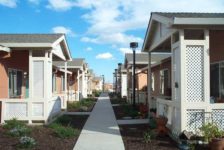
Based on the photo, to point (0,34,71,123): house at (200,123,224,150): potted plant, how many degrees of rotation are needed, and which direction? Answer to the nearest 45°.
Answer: approximately 45° to its right

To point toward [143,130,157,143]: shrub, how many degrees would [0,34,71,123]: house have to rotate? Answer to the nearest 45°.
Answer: approximately 45° to its right

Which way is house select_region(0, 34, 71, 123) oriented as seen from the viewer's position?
to the viewer's right

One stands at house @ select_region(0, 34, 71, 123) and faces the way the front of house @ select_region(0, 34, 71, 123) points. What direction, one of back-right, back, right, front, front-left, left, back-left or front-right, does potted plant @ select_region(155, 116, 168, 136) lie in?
front-right

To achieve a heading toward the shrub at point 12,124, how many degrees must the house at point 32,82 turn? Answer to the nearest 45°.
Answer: approximately 135° to its right

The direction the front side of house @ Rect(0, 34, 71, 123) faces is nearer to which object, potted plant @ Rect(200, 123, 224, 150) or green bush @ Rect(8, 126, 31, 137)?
the potted plant

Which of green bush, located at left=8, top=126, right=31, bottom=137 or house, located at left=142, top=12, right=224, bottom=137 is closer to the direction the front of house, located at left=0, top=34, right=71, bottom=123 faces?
the house

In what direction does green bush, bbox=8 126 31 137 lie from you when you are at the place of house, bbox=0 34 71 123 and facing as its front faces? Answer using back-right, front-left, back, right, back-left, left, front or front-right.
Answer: right
